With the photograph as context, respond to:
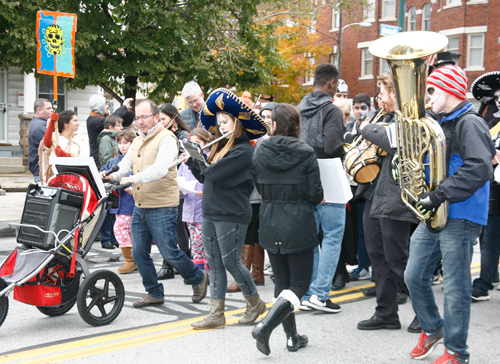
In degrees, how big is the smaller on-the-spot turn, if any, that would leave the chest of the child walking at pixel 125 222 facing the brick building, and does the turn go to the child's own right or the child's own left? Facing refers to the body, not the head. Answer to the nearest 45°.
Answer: approximately 180°

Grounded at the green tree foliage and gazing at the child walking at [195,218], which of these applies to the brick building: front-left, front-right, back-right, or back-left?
back-left

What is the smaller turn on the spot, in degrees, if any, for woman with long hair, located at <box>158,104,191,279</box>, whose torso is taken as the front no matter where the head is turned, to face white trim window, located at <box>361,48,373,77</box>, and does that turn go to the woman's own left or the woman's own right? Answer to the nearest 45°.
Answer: approximately 90° to the woman's own right

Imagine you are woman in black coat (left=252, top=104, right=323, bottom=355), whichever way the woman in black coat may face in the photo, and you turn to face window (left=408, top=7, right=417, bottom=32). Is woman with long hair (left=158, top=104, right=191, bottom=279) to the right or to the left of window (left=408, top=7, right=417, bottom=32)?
left

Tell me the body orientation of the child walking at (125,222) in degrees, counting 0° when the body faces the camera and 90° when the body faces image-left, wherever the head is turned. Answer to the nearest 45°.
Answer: approximately 45°

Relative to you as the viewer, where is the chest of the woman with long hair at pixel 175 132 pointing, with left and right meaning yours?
facing to the left of the viewer

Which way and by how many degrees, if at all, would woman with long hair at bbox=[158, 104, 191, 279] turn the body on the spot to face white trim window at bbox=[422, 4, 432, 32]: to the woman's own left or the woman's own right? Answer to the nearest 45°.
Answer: approximately 135° to the woman's own right
